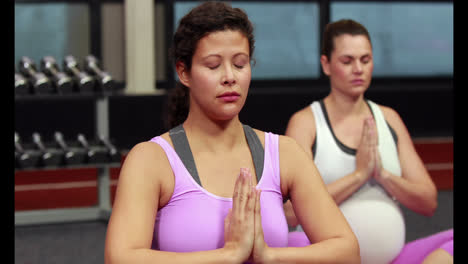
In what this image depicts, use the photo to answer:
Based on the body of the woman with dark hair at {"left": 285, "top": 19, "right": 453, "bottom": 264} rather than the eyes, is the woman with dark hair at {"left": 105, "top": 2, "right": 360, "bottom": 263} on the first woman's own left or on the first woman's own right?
on the first woman's own right

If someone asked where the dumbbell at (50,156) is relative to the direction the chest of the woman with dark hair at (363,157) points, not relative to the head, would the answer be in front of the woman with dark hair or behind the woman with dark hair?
behind

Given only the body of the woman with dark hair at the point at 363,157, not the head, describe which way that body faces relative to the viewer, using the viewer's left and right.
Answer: facing the viewer and to the right of the viewer

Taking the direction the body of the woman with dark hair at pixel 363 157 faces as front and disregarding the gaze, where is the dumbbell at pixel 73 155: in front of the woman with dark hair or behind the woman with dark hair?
behind

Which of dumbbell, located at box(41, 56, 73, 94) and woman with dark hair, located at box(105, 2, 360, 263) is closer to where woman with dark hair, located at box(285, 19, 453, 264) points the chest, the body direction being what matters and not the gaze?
the woman with dark hair

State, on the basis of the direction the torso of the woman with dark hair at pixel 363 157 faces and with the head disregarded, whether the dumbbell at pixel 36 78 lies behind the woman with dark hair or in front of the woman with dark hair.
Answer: behind

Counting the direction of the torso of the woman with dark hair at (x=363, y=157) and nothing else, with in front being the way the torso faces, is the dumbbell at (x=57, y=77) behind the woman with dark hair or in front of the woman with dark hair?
behind
